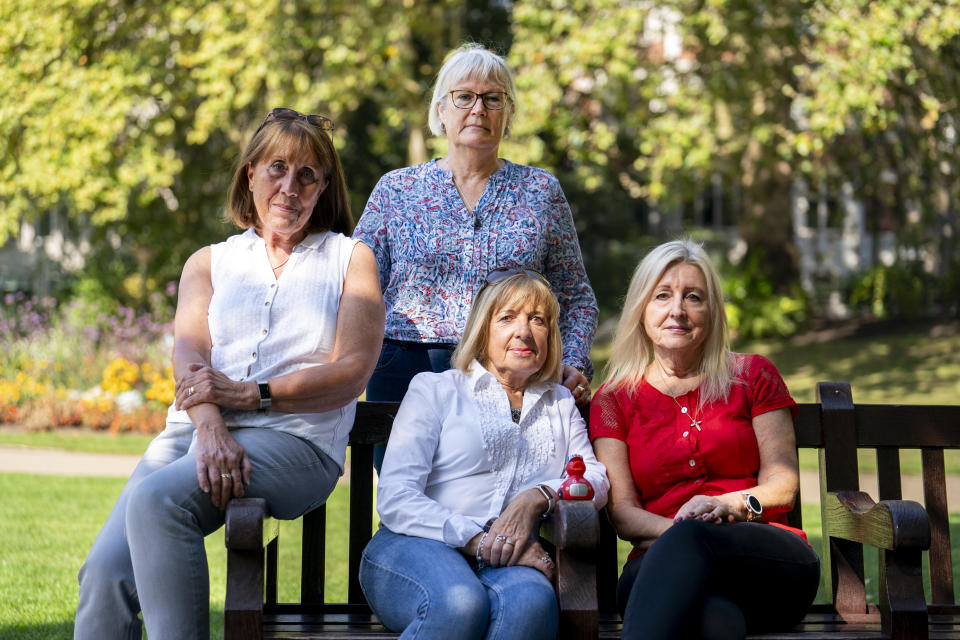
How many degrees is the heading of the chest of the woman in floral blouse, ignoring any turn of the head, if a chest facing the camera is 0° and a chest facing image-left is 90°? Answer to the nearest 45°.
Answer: approximately 0°

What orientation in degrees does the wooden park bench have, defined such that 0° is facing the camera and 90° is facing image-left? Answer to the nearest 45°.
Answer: approximately 0°

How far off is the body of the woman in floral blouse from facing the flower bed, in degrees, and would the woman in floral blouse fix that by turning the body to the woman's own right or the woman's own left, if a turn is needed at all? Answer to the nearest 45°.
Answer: approximately 135° to the woman's own right

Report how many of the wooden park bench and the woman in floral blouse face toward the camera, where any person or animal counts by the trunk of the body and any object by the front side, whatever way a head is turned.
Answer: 2

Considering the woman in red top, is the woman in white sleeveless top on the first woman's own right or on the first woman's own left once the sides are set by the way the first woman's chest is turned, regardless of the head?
on the first woman's own right
